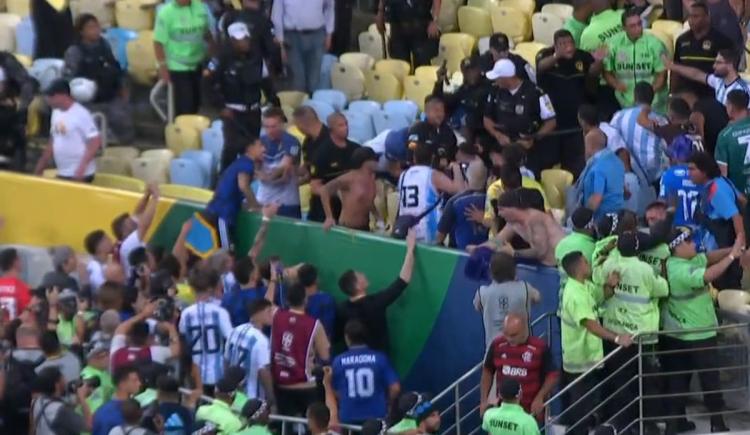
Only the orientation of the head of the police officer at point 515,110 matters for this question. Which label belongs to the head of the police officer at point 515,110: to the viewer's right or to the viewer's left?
to the viewer's left

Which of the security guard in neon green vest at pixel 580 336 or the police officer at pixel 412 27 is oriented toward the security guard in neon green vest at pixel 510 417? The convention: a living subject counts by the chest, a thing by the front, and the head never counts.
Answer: the police officer

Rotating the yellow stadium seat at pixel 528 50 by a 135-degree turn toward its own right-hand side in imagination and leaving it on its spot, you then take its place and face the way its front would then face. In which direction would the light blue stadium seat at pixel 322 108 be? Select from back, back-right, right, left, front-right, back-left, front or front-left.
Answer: left

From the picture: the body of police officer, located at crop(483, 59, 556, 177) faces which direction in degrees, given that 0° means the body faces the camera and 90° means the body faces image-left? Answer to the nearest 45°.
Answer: approximately 45°

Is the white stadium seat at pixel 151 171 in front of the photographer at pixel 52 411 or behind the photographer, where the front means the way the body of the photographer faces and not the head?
in front

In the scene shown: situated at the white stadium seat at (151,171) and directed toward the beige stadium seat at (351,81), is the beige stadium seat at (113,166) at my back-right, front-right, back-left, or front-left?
back-left
